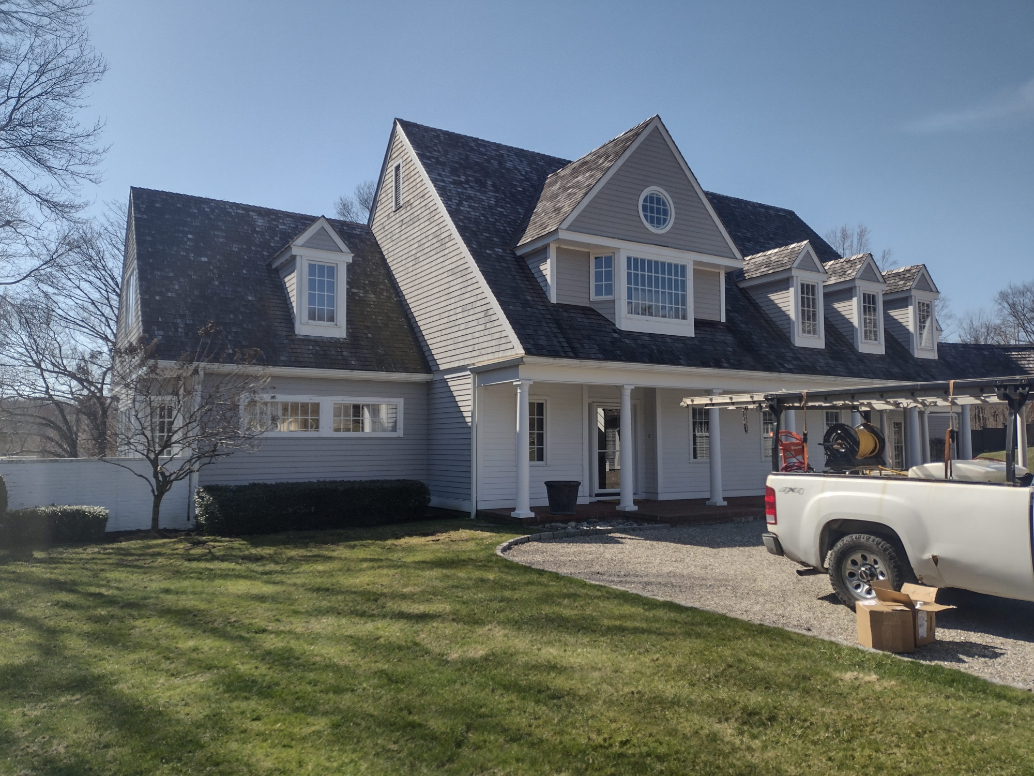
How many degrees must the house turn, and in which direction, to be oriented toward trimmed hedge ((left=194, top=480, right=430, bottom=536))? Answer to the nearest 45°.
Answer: approximately 90° to its right

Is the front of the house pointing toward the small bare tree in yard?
no

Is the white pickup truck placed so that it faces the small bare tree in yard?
no

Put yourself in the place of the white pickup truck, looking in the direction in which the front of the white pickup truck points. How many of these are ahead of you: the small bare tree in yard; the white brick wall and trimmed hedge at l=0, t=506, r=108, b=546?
0

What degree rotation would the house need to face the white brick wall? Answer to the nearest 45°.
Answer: approximately 90° to its right

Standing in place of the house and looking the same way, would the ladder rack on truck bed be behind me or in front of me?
in front

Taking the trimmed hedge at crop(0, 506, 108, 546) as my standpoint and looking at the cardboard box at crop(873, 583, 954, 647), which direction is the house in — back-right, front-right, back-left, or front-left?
front-left

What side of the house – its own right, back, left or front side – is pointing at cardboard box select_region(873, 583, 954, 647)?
front

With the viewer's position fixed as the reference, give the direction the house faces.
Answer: facing the viewer and to the right of the viewer
